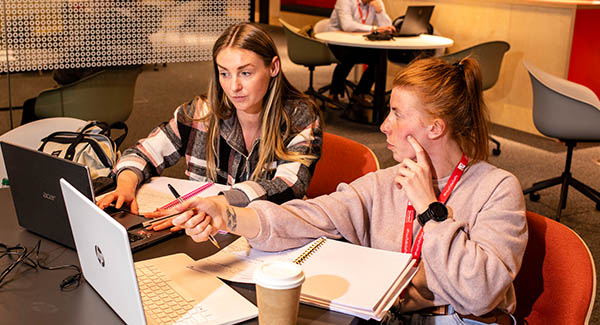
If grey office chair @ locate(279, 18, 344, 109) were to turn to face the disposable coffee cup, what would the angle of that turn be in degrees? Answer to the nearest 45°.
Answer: approximately 90° to its right

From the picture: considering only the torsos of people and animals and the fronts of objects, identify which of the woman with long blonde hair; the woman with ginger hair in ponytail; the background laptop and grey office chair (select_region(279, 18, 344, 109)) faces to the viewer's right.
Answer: the grey office chair

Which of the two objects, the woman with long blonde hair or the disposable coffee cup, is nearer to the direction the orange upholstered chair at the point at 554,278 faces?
the disposable coffee cup

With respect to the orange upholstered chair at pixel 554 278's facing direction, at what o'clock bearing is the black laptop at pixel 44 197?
The black laptop is roughly at 1 o'clock from the orange upholstered chair.

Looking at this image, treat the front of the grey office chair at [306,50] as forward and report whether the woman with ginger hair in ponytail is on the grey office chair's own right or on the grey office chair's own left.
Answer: on the grey office chair's own right

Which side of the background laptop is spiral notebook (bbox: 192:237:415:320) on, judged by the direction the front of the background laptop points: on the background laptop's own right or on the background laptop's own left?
on the background laptop's own left

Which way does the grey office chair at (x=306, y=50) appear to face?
to the viewer's right

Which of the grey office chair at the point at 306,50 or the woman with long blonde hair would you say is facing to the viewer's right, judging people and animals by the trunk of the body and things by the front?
the grey office chair

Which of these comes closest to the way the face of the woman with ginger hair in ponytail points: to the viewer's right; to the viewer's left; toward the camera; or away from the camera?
to the viewer's left
